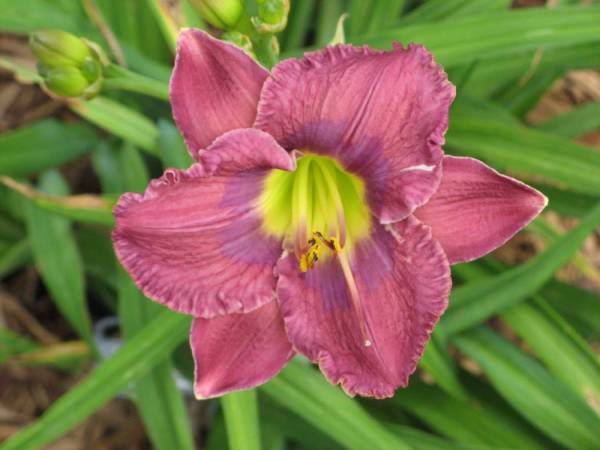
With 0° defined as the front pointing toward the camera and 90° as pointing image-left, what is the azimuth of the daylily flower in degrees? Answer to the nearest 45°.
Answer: approximately 0°
